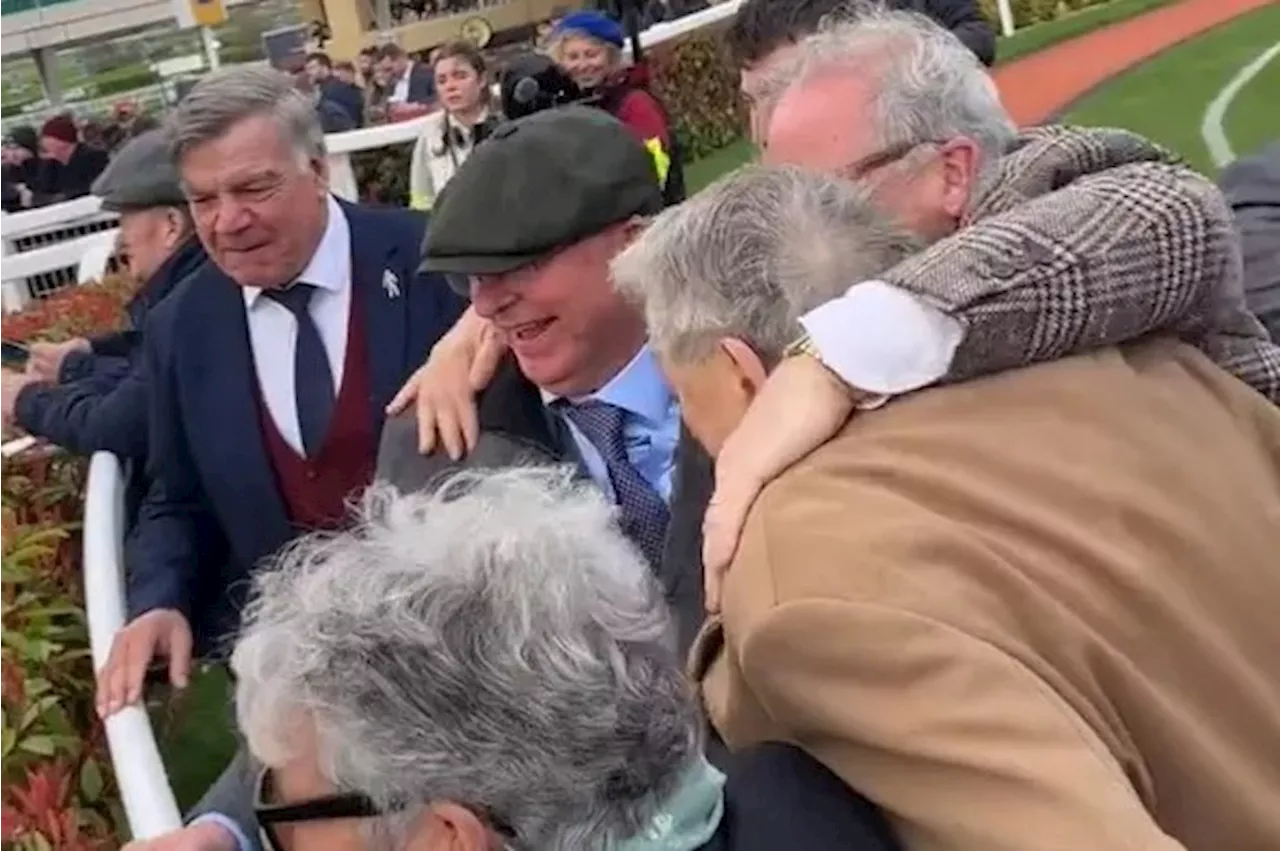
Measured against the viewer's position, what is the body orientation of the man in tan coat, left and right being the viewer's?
facing away from the viewer and to the left of the viewer

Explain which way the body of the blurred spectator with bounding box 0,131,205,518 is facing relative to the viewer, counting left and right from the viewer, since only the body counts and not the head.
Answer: facing to the left of the viewer

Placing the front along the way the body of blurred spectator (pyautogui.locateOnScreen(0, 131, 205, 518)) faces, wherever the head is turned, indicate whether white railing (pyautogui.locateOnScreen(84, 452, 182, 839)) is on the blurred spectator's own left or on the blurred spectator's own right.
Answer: on the blurred spectator's own left

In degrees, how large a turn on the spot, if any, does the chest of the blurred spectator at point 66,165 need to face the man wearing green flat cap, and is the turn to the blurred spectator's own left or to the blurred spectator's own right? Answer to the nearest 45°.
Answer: approximately 45° to the blurred spectator's own left

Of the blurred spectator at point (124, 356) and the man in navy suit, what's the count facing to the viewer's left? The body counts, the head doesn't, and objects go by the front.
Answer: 1

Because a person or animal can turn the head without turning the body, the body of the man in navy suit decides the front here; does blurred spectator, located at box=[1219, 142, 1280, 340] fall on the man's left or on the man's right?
on the man's left

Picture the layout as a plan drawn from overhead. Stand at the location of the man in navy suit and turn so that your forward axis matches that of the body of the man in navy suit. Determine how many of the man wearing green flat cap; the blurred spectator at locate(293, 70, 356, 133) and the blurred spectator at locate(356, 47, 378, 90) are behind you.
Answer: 2

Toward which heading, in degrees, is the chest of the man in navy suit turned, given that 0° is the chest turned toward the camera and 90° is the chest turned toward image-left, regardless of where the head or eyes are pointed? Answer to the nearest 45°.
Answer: approximately 0°

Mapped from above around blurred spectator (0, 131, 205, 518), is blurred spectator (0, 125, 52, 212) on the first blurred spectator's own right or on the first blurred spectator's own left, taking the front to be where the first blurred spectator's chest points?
on the first blurred spectator's own right

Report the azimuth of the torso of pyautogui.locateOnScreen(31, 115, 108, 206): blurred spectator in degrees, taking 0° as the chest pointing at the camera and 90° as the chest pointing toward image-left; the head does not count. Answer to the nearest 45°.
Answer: approximately 45°

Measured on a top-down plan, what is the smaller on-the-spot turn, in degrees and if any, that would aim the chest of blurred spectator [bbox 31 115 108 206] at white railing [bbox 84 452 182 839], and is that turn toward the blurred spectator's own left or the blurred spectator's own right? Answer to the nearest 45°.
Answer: approximately 45° to the blurred spectator's own left
